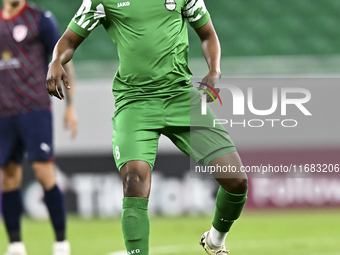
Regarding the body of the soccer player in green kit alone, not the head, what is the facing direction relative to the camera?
toward the camera
